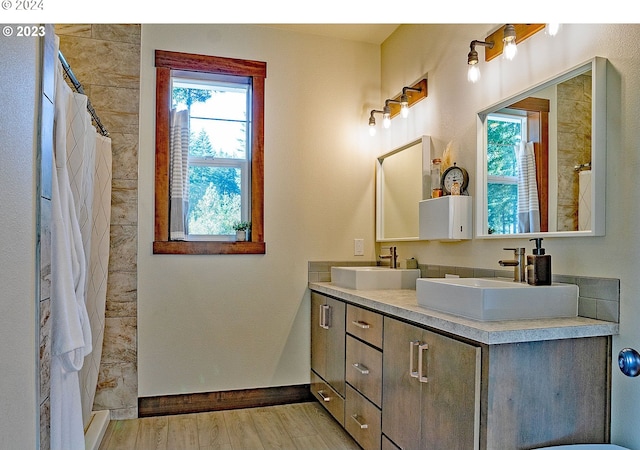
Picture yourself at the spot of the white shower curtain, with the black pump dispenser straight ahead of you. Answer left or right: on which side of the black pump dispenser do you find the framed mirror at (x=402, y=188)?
left

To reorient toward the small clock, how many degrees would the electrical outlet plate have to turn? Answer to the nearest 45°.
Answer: approximately 45° to its left

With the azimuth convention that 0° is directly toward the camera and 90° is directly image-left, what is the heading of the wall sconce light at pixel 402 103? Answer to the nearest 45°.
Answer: approximately 45°

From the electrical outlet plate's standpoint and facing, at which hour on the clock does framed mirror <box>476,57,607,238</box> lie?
The framed mirror is roughly at 11 o'clock from the electrical outlet plate.

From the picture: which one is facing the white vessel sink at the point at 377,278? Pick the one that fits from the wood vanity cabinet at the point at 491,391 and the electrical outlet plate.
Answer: the electrical outlet plate
